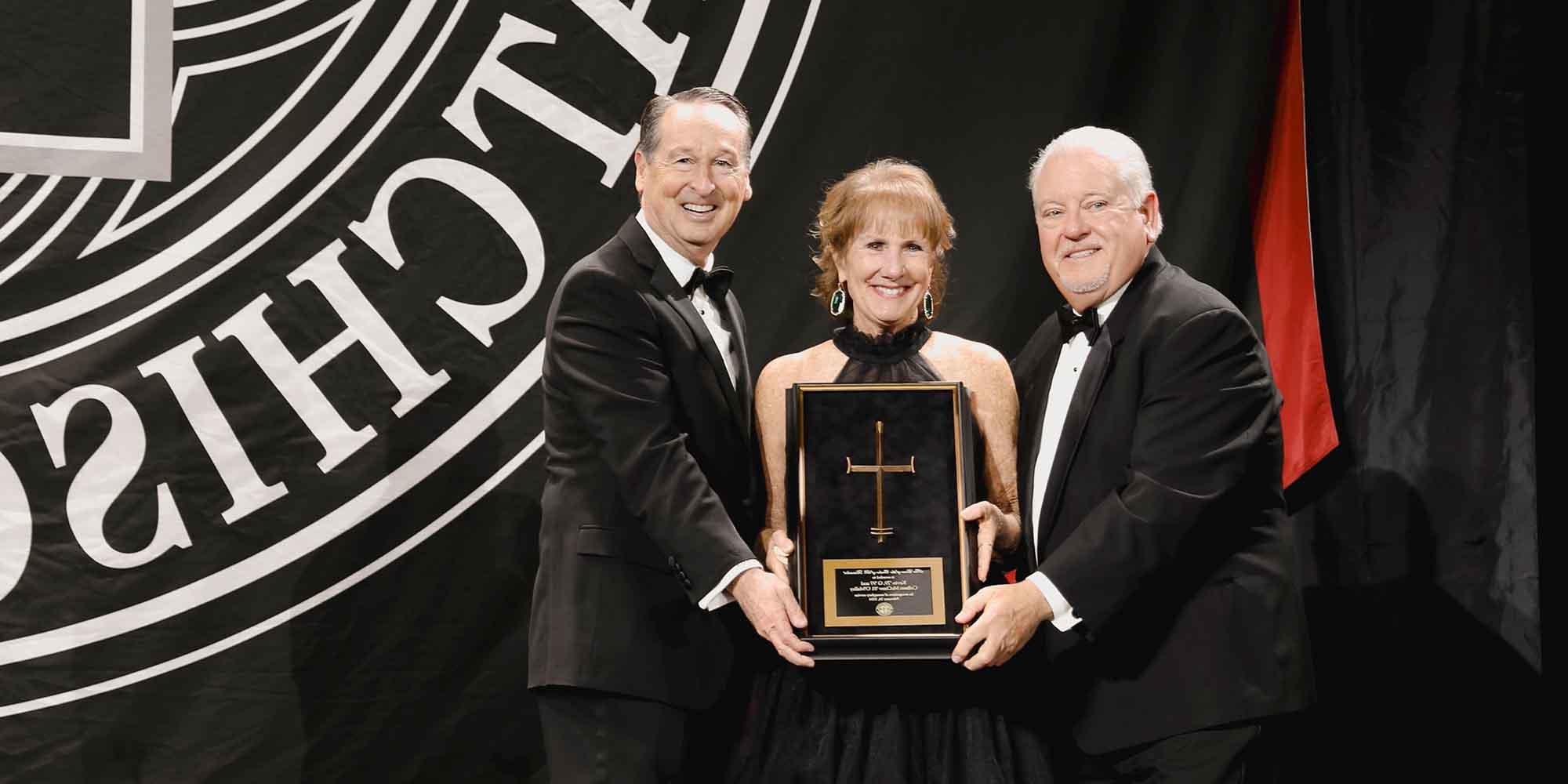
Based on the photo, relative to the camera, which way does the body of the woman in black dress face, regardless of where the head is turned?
toward the camera

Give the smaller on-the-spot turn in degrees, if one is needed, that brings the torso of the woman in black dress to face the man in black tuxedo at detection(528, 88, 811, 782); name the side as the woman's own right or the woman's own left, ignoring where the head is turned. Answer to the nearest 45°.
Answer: approximately 90° to the woman's own right

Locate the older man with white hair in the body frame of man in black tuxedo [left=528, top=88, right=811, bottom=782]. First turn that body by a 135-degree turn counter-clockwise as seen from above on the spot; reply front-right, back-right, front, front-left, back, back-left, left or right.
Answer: right

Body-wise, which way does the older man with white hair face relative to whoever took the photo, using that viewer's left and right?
facing the viewer and to the left of the viewer

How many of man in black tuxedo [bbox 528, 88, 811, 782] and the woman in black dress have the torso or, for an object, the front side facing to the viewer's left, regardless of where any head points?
0

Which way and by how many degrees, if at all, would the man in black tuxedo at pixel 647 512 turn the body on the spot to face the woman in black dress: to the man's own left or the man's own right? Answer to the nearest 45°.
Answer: approximately 45° to the man's own left

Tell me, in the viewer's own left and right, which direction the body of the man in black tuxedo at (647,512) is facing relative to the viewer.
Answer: facing the viewer and to the right of the viewer
